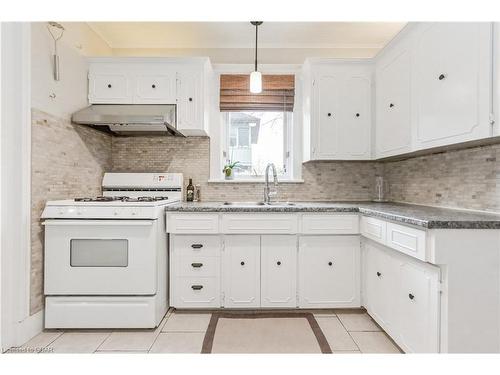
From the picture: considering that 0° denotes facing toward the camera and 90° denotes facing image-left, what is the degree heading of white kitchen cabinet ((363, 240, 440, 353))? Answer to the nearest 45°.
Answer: approximately 45°

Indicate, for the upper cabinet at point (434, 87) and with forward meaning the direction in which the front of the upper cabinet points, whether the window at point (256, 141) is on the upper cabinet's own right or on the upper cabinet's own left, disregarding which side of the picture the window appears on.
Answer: on the upper cabinet's own right

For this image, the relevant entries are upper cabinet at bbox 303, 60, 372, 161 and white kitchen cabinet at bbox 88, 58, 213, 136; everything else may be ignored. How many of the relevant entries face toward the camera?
2

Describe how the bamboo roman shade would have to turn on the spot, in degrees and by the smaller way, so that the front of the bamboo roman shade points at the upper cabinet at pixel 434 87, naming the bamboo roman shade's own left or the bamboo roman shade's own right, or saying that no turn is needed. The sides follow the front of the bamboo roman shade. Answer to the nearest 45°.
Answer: approximately 45° to the bamboo roman shade's own left

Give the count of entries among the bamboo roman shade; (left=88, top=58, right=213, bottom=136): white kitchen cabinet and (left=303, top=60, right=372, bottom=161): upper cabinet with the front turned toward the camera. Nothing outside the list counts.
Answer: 3

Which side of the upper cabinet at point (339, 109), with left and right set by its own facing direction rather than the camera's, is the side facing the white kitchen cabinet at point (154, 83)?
right

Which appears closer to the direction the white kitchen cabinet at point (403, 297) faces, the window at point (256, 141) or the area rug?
the area rug

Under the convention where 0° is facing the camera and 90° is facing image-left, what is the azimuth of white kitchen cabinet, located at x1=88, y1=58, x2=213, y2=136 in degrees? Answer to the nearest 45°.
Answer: approximately 0°

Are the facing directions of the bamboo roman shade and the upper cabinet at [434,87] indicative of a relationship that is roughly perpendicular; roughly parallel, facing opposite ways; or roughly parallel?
roughly perpendicular

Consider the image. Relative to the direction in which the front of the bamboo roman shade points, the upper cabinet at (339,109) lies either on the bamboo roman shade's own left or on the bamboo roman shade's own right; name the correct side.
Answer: on the bamboo roman shade's own left

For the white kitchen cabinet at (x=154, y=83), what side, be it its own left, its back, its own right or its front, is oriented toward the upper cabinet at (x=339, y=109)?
left
